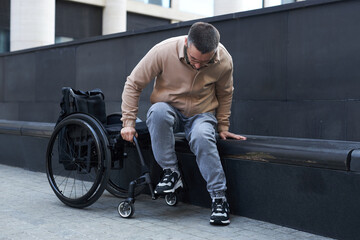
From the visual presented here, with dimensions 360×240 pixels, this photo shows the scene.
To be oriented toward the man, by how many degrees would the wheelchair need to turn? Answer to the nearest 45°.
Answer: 0° — it already faces them

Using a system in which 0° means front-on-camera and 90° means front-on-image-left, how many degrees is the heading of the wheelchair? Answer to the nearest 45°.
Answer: approximately 315°
